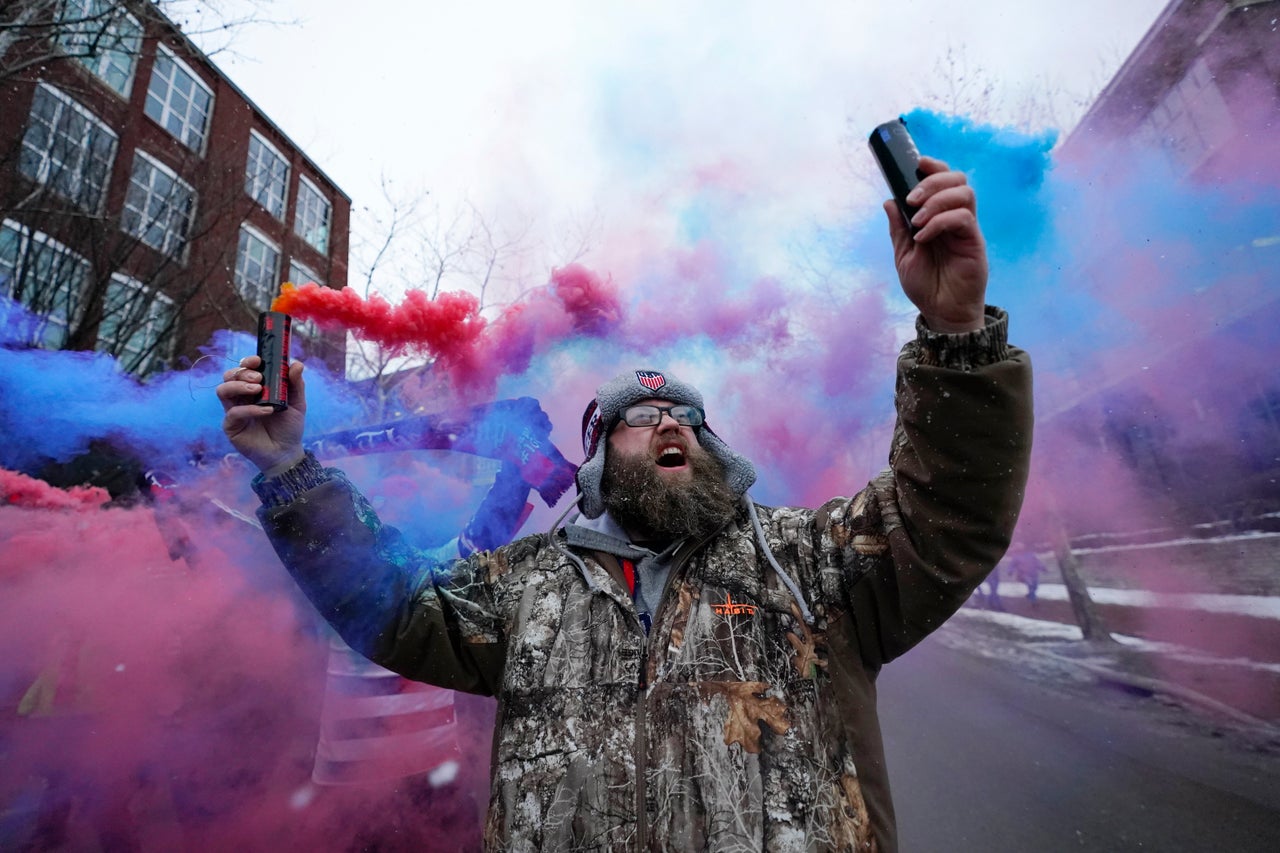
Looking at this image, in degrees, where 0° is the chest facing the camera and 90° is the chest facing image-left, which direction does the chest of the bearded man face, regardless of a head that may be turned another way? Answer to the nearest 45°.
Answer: approximately 0°

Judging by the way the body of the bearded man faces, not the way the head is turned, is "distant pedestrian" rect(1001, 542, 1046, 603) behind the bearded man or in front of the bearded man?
behind

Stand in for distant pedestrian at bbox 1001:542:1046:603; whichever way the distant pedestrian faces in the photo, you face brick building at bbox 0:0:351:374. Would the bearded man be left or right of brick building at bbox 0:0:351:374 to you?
left

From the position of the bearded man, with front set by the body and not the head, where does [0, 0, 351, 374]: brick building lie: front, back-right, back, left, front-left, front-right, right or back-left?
back-right

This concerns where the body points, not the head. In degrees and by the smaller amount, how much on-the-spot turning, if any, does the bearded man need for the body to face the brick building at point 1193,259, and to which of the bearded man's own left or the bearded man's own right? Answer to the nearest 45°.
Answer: approximately 135° to the bearded man's own left

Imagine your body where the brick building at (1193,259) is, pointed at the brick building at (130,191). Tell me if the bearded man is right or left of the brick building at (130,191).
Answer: left

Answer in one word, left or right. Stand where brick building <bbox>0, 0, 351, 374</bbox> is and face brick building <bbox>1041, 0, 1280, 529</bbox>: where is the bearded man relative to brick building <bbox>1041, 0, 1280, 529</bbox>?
right
